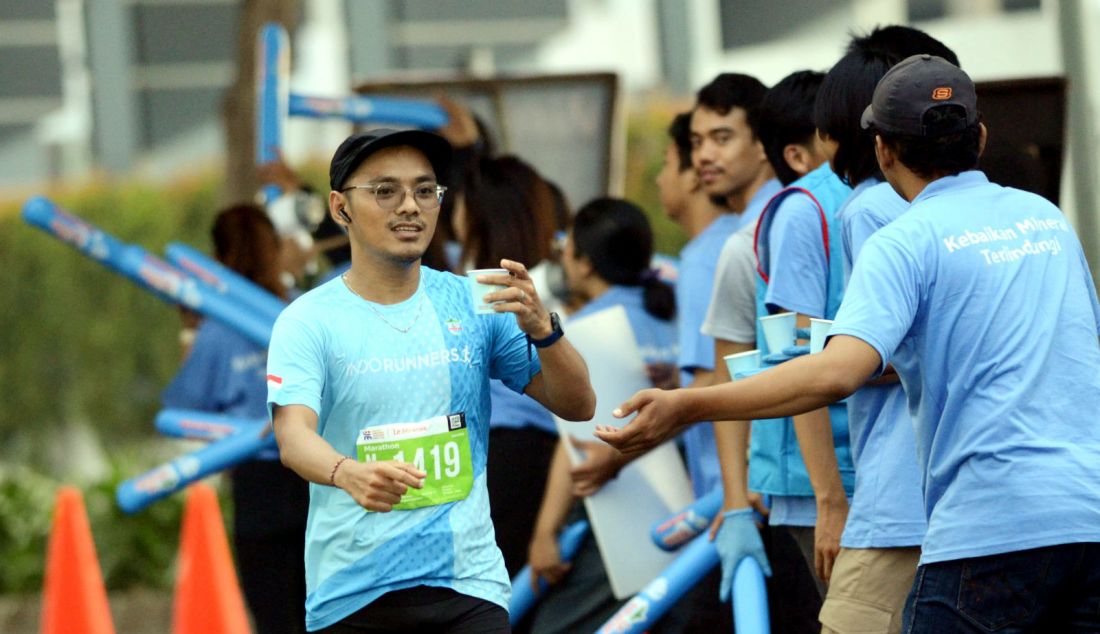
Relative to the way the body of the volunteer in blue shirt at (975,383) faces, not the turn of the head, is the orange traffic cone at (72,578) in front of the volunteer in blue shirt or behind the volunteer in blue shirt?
in front

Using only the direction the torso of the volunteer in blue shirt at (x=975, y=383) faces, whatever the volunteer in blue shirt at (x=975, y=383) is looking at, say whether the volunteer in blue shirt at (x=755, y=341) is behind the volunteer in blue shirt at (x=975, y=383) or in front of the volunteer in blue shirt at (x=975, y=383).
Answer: in front

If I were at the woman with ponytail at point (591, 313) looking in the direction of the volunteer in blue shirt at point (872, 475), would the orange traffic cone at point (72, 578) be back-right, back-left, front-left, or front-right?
back-right

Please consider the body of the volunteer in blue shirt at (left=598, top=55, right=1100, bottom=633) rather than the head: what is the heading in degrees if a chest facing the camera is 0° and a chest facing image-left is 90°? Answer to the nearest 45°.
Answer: approximately 135°

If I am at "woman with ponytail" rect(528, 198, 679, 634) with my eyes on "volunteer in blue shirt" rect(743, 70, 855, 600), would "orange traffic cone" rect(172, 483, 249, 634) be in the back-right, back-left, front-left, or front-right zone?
back-right

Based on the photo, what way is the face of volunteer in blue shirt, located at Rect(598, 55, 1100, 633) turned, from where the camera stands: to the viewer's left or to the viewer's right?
to the viewer's left

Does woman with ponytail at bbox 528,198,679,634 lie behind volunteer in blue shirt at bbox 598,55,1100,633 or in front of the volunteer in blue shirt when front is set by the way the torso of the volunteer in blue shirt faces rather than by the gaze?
in front

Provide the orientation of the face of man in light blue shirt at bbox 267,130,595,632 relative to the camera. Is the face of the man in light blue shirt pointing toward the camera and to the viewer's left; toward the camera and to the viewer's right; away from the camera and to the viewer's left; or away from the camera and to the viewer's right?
toward the camera and to the viewer's right

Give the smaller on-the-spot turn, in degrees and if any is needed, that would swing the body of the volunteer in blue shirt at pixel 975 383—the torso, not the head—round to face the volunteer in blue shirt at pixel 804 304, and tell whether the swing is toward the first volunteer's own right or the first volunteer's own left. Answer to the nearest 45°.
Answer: approximately 45° to the first volunteer's own right
